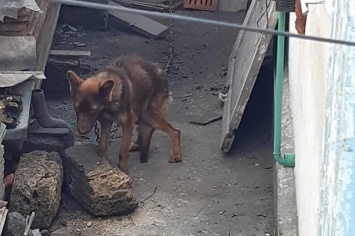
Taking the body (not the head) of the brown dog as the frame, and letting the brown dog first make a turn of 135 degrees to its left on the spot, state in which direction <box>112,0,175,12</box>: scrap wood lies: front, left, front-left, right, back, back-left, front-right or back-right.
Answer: left

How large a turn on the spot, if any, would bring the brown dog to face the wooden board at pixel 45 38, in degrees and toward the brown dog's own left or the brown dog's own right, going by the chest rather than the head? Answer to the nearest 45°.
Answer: approximately 90° to the brown dog's own right

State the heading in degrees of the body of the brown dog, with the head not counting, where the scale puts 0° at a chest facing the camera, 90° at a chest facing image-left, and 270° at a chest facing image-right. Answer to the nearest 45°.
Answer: approximately 45°

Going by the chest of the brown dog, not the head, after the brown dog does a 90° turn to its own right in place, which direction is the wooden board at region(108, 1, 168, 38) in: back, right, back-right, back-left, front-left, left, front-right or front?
front-right

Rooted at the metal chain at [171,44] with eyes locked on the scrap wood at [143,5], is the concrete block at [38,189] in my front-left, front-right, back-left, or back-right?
back-left

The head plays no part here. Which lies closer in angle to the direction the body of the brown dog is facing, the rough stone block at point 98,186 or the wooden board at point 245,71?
the rough stone block

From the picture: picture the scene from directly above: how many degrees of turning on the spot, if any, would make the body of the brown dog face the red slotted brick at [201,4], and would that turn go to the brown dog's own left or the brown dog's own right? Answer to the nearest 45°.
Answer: approximately 135° to the brown dog's own right

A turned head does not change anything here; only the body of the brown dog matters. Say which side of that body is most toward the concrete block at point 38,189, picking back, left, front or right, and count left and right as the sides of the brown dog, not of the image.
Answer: front

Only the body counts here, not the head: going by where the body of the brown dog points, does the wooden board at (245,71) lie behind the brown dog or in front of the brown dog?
behind
